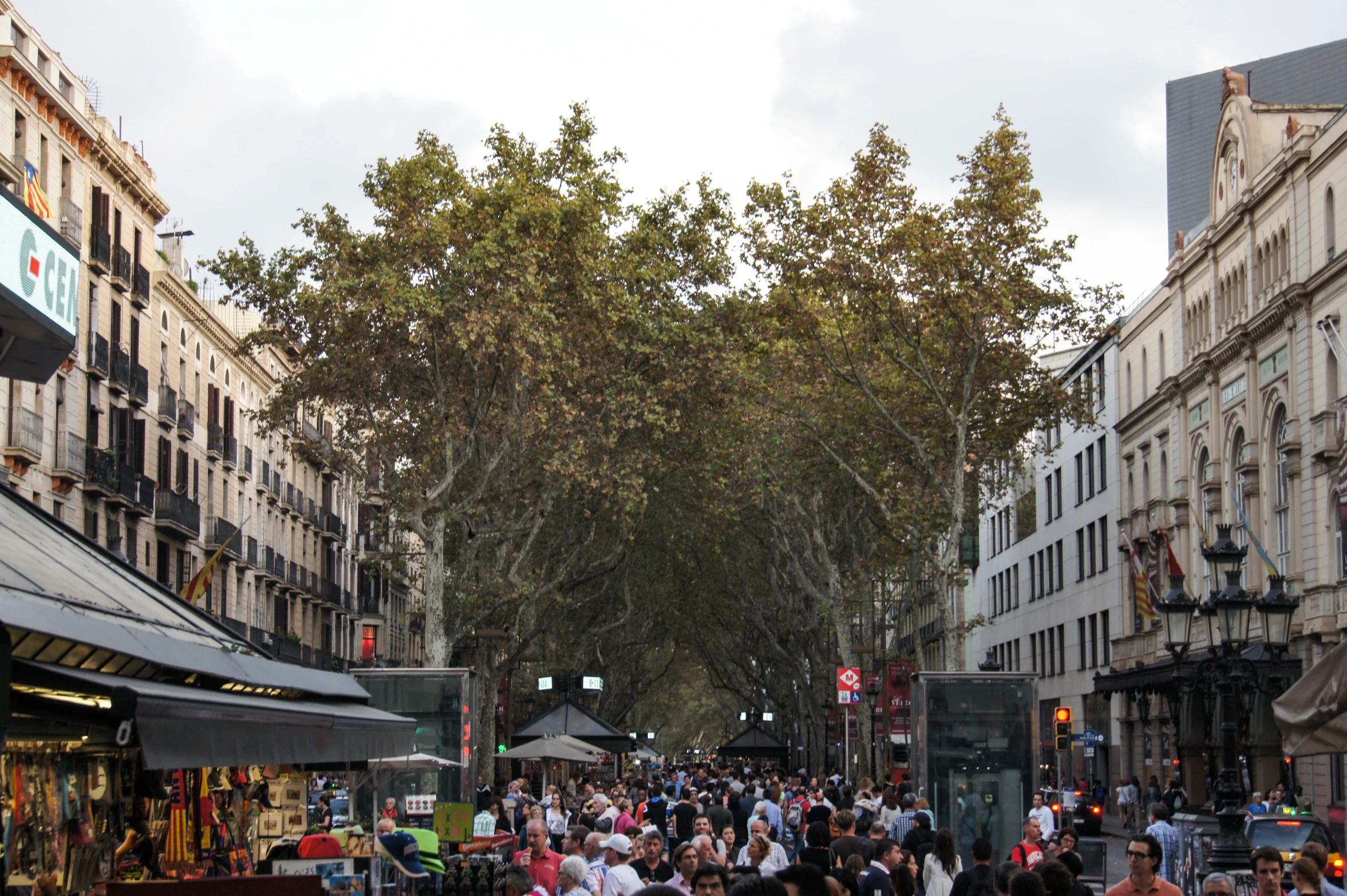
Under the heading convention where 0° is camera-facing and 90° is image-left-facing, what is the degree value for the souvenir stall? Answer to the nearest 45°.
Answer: approximately 315°

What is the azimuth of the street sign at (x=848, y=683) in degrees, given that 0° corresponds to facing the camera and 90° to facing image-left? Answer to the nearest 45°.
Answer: approximately 0°

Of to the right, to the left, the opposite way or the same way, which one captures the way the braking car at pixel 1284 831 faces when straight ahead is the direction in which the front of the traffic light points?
the opposite way

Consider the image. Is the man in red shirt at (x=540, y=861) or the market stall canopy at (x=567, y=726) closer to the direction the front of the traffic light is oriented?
the man in red shirt

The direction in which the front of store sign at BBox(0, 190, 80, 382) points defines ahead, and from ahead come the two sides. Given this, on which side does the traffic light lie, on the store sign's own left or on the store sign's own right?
on the store sign's own left

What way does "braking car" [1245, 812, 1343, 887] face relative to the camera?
away from the camera

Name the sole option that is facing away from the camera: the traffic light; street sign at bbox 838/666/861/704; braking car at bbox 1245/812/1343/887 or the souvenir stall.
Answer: the braking car

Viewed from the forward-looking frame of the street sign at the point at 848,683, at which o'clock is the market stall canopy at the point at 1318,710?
The market stall canopy is roughly at 12 o'clock from the street sign.

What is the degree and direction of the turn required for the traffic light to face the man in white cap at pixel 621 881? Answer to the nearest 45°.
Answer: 0° — it already faces them

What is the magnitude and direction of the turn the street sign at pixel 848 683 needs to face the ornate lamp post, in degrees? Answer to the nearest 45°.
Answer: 0° — it already faces it
